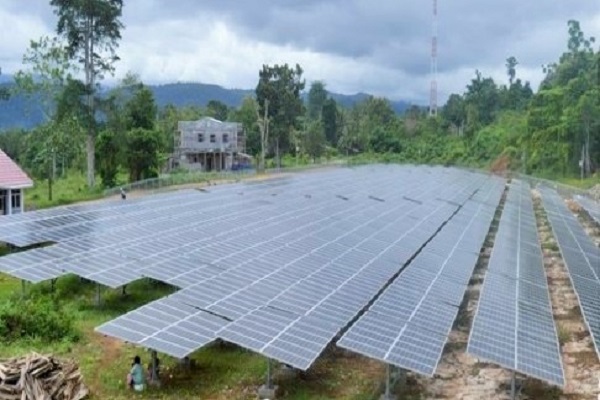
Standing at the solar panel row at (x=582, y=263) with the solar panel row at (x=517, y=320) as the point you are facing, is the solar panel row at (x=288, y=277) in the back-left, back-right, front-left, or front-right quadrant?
front-right

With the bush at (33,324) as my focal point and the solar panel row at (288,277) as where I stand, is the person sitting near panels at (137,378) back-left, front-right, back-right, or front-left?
front-left

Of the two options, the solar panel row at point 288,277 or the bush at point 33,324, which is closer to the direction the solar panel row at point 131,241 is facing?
the bush

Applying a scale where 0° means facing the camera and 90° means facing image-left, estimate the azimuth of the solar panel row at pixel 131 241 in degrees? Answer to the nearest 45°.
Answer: approximately 45°

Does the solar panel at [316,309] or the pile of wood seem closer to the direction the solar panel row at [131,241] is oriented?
the pile of wood

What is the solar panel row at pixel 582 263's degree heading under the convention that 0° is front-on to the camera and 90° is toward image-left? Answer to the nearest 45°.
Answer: approximately 90°

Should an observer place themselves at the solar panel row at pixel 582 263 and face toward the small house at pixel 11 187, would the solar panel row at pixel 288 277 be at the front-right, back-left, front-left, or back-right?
front-left
